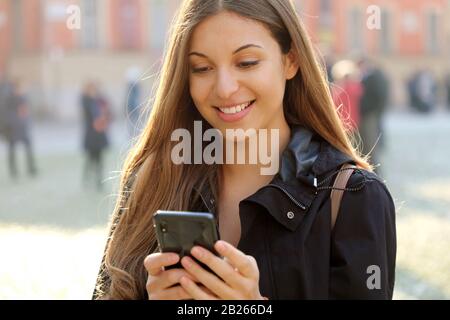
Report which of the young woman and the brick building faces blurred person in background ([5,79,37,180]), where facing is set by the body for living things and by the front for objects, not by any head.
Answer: the brick building

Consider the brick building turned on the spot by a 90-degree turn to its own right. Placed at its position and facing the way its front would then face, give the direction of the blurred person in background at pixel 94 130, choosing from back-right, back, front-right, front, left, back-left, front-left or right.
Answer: left

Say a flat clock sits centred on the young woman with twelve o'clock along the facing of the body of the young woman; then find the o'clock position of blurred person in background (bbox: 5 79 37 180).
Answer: The blurred person in background is roughly at 4 o'clock from the young woman.

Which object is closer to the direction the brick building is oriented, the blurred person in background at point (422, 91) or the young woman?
the young woman

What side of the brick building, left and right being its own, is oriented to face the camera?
front

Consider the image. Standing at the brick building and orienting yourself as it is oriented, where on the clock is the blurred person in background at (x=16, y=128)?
The blurred person in background is roughly at 12 o'clock from the brick building.

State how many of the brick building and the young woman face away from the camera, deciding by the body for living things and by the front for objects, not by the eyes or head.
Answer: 0

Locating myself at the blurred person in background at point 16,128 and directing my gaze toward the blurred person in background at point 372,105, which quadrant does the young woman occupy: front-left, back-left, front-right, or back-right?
front-right

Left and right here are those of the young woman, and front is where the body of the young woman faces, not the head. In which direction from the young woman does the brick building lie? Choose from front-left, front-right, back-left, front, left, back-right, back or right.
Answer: back-right
